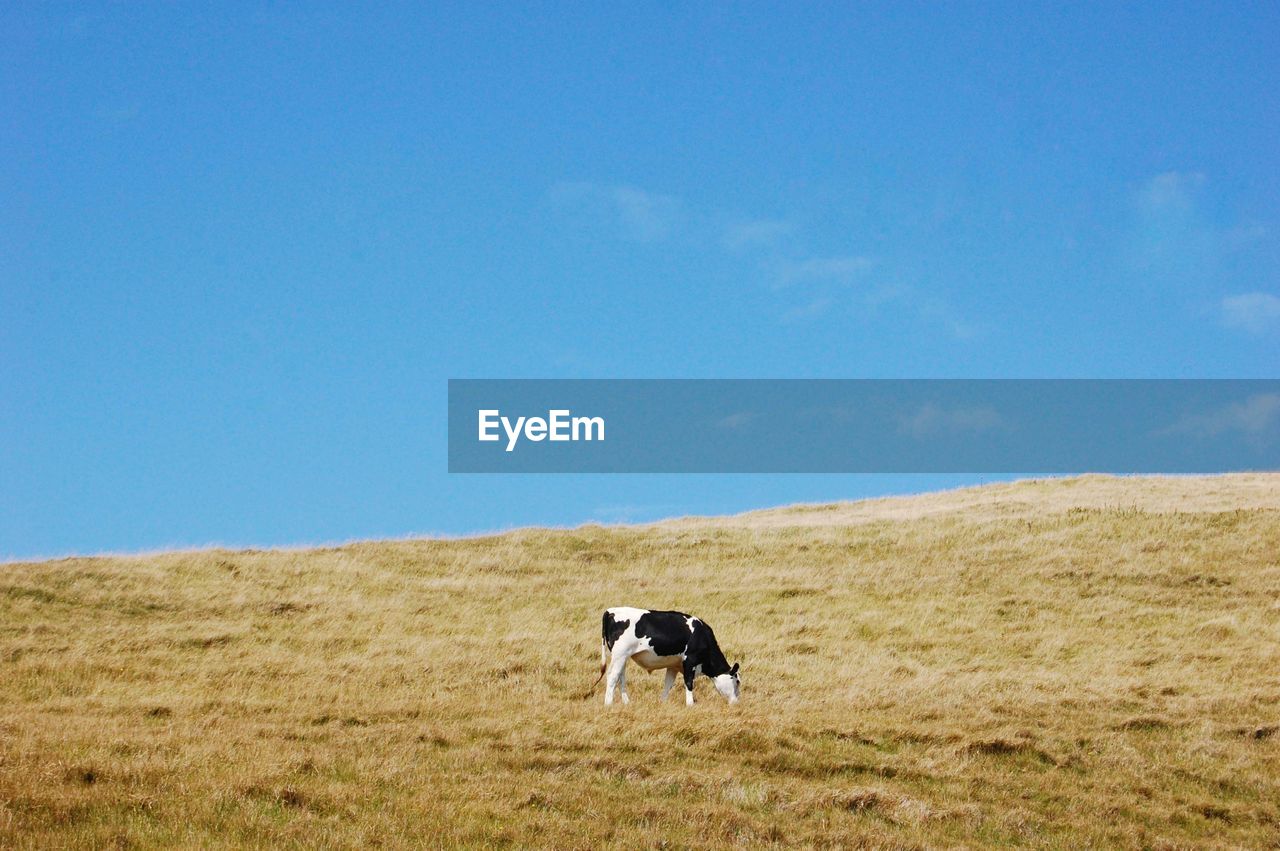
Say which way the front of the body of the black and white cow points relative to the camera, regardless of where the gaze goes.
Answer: to the viewer's right
